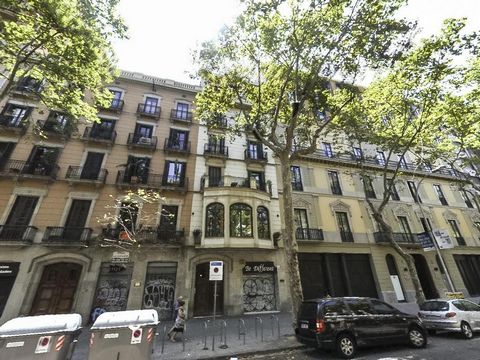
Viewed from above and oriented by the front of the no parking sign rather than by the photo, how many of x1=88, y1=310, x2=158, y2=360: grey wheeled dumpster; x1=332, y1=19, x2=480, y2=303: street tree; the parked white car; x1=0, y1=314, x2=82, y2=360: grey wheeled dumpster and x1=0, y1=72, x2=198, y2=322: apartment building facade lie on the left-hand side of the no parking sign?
2

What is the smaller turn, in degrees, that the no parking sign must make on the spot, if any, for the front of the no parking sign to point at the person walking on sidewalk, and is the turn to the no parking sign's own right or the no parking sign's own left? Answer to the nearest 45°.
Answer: approximately 135° to the no parking sign's own right

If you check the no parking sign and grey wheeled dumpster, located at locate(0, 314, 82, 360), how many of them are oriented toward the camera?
2

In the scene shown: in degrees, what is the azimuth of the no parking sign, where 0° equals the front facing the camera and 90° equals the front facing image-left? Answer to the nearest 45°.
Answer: approximately 0°

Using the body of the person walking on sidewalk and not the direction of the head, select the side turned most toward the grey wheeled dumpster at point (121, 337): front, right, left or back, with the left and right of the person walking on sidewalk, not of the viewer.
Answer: right

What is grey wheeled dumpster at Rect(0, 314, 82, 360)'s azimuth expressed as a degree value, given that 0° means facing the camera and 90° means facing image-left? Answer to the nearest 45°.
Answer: approximately 0°
